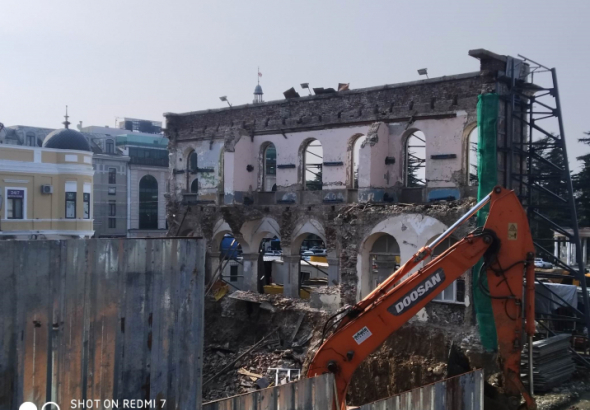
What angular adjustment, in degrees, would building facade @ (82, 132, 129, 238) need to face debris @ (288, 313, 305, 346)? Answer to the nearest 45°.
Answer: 0° — it already faces it

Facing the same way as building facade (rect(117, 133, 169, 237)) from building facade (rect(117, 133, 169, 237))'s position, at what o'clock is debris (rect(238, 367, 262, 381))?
The debris is roughly at 12 o'clock from the building facade.

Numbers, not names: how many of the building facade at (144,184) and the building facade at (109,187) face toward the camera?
2

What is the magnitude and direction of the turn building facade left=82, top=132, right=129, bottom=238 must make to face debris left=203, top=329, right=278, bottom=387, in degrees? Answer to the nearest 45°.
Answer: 0° — it already faces it

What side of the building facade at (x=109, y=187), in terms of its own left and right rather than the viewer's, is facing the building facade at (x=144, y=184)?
left

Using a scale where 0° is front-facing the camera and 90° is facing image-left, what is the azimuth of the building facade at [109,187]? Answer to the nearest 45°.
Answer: approximately 0°
